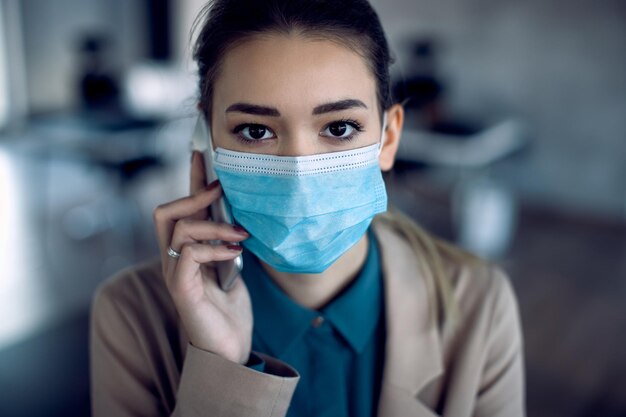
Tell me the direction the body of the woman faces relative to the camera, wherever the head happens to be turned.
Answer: toward the camera
